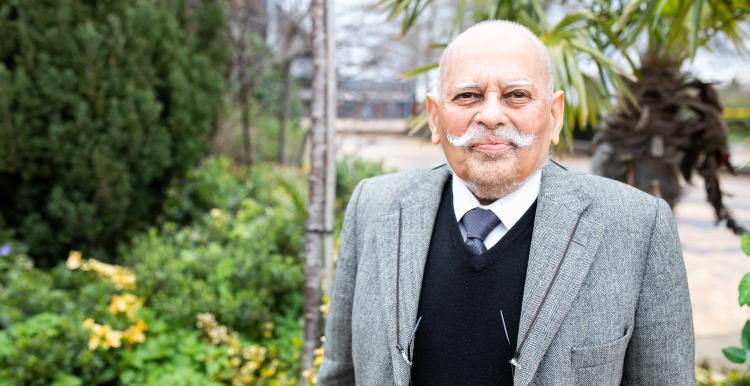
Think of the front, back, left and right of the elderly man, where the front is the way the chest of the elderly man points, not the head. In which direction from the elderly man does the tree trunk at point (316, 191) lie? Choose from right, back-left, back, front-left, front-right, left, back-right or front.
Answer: back-right

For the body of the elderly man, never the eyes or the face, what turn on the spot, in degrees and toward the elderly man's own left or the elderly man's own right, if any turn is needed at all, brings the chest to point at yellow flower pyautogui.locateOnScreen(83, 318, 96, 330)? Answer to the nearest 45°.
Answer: approximately 135° to the elderly man's own right

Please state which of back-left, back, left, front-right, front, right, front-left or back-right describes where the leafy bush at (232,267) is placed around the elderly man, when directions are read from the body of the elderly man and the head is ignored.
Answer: back-right

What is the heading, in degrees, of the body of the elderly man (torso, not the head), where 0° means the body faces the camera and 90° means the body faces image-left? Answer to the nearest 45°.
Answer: approximately 0°

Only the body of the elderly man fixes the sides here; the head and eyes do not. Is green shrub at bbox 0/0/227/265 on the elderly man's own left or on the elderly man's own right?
on the elderly man's own right

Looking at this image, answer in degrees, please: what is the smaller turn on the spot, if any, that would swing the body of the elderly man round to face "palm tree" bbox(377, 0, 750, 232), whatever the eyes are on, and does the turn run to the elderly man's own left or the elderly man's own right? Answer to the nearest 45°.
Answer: approximately 180°
